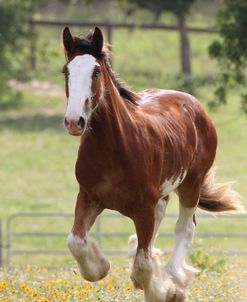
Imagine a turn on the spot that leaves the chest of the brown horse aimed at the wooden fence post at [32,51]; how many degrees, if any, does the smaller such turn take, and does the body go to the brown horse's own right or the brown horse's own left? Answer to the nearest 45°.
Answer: approximately 135° to the brown horse's own right

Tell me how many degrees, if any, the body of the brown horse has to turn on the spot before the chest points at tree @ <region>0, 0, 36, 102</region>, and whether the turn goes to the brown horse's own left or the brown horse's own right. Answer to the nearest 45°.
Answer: approximately 135° to the brown horse's own right

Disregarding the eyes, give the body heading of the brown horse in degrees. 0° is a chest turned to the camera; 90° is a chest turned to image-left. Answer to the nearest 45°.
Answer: approximately 45°

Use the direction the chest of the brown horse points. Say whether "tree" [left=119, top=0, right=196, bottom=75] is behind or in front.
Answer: behind

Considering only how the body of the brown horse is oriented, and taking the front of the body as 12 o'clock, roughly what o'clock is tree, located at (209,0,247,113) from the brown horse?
The tree is roughly at 5 o'clock from the brown horse.
